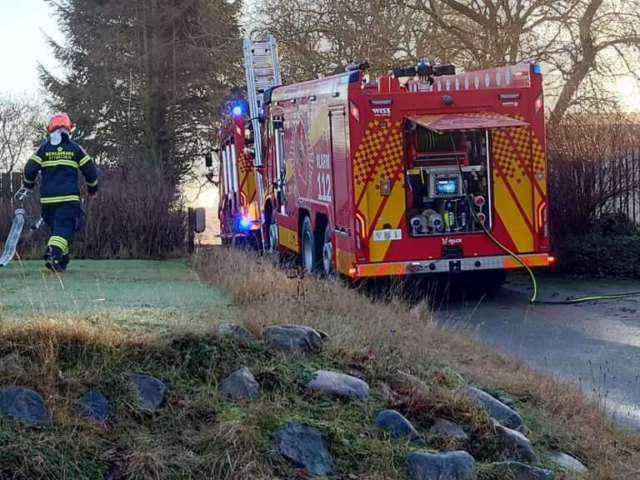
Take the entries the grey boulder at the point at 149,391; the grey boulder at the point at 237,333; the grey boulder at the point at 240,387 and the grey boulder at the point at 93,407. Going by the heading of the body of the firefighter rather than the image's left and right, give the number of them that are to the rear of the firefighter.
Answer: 4

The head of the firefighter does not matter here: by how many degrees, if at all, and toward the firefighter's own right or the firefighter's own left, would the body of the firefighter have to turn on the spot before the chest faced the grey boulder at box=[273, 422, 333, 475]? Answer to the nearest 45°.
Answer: approximately 180°

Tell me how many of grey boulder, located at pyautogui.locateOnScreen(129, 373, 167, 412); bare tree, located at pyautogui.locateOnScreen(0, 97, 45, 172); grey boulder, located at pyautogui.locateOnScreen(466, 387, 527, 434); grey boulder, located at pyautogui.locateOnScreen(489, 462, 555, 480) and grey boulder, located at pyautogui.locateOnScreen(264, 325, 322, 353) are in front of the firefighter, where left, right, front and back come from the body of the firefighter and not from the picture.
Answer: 1

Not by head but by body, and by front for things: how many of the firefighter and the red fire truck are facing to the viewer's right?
0

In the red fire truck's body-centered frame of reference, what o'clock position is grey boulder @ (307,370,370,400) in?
The grey boulder is roughly at 8 o'clock from the red fire truck.

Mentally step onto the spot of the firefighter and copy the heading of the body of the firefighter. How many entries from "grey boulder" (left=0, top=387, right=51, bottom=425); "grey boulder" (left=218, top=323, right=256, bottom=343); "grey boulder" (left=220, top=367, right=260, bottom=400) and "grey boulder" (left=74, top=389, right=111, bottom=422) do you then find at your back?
4

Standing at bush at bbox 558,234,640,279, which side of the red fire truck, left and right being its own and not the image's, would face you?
right

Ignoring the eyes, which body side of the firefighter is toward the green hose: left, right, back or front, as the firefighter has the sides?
right

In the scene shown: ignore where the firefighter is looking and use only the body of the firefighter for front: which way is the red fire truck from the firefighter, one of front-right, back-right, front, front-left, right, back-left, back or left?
right

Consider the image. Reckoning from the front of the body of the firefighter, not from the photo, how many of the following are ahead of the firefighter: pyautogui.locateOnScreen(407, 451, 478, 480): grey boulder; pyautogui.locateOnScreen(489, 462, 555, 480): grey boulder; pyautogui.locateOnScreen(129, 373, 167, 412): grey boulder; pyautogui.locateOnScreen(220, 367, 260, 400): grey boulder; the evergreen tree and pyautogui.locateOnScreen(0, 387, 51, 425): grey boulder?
1

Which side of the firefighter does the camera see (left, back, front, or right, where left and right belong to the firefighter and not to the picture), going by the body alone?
back

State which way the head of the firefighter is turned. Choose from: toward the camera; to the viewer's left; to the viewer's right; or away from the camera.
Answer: away from the camera

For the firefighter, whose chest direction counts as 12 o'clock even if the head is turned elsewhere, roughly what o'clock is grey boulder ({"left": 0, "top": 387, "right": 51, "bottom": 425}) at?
The grey boulder is roughly at 6 o'clock from the firefighter.

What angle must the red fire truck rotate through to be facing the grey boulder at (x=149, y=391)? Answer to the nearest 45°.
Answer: approximately 135° to its left

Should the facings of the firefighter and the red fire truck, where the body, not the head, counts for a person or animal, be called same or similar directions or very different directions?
same or similar directions

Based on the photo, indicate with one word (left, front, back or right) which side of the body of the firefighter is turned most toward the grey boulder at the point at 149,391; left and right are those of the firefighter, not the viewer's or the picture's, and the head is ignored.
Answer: back

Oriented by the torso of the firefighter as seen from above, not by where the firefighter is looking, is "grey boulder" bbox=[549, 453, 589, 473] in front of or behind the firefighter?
behind

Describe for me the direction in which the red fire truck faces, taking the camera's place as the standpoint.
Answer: facing away from the viewer and to the left of the viewer
